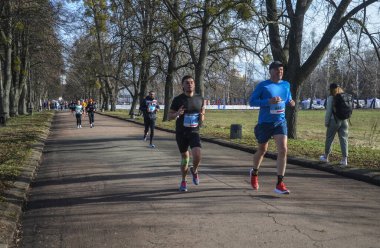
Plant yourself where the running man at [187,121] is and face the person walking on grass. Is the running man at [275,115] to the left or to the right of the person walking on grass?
right

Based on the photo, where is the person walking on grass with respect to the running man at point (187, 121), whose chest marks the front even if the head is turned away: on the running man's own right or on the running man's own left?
on the running man's own left

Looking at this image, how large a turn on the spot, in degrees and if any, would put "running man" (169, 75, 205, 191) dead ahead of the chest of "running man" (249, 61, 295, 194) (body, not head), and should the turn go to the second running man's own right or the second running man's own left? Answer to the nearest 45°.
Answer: approximately 135° to the second running man's own right

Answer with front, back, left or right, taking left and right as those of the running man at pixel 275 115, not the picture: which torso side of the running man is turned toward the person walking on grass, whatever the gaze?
left

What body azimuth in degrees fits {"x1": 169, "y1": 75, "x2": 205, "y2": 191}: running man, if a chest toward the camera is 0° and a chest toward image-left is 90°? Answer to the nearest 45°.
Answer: approximately 0°

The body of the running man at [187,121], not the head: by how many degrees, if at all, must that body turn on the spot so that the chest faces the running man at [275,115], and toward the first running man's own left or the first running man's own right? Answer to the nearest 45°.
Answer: approximately 90° to the first running man's own left

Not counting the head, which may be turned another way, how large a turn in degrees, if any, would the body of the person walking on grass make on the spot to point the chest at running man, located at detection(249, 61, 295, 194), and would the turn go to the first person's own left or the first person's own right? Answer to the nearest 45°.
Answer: approximately 135° to the first person's own left

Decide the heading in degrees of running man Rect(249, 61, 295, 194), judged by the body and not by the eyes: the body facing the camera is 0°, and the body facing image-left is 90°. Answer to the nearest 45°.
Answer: approximately 315°

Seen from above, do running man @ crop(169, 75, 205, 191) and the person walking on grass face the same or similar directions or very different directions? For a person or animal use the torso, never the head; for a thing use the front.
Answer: very different directions

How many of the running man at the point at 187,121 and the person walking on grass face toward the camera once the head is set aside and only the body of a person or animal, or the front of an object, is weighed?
1

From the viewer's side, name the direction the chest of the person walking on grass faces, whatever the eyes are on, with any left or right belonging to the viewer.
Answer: facing away from the viewer and to the left of the viewer

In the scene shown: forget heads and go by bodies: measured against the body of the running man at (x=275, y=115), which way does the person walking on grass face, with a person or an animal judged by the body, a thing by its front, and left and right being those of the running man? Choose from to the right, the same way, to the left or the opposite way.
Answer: the opposite way
